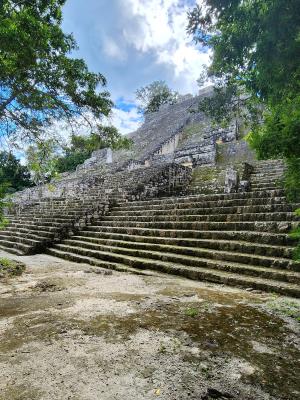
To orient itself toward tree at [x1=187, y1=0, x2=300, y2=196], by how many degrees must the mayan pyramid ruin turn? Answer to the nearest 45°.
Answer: approximately 45° to its left

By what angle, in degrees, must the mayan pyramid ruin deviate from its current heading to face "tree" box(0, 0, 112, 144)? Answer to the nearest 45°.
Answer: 0° — it already faces it

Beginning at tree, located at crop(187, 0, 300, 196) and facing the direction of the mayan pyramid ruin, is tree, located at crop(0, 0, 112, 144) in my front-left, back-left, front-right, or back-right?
front-left

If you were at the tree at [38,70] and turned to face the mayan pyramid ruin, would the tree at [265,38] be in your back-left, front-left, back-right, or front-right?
front-right

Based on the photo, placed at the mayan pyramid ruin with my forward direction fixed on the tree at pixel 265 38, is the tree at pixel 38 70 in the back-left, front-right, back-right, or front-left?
front-right

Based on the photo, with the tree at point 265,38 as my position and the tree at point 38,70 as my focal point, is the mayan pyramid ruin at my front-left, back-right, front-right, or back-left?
front-right

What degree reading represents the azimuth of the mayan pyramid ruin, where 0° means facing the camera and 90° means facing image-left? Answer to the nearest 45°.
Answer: approximately 45°

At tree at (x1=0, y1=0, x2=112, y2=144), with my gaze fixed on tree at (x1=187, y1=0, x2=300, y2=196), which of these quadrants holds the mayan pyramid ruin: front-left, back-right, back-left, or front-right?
front-left
